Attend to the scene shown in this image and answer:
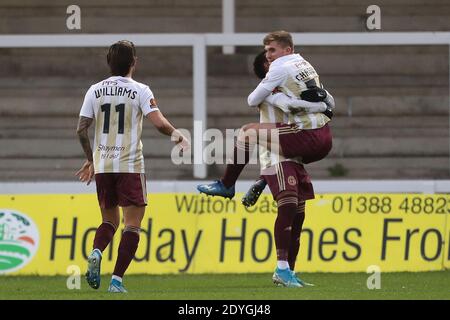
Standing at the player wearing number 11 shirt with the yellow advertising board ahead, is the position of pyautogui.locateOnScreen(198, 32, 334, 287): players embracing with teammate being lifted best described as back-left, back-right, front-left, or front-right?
front-right

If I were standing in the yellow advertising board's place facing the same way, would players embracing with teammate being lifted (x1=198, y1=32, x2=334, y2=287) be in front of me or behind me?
in front

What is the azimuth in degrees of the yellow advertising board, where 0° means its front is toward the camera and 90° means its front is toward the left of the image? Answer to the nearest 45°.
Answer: approximately 0°

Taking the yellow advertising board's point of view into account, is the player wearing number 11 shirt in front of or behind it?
in front
